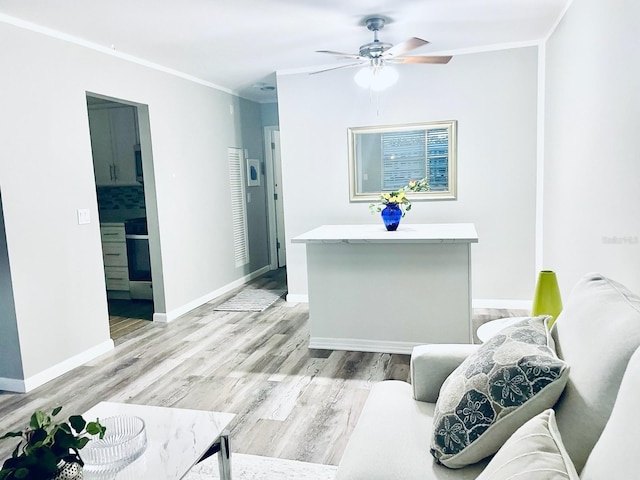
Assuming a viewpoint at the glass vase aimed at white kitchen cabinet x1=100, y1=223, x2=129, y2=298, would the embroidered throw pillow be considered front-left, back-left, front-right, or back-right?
back-left

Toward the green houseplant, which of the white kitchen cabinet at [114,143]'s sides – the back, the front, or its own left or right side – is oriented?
front

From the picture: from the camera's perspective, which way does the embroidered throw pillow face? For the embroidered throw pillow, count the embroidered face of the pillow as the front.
to the viewer's left

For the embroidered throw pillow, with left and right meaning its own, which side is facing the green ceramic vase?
right

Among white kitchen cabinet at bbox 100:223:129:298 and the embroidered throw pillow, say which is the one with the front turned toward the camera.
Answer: the white kitchen cabinet

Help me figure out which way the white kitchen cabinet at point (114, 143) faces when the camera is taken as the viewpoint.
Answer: facing the viewer

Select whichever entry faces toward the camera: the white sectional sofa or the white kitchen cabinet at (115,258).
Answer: the white kitchen cabinet

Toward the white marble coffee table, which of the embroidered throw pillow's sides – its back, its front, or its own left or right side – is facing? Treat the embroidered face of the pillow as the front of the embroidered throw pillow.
front

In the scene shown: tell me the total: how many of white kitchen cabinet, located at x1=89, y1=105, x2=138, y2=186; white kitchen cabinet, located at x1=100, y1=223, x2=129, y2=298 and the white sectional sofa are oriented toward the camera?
2

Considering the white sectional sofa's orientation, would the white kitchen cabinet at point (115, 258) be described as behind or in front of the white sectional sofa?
in front

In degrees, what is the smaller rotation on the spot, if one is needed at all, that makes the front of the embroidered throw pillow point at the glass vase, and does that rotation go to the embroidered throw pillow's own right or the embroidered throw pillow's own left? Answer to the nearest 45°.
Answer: approximately 90° to the embroidered throw pillow's own right

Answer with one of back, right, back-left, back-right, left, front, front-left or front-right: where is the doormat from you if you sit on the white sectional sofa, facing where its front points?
front-right

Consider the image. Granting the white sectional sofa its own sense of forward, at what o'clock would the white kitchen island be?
The white kitchen island is roughly at 2 o'clock from the white sectional sofa.

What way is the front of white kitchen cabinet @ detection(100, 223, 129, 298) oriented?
toward the camera

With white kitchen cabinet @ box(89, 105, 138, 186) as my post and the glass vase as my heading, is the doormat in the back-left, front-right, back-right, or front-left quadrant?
front-left

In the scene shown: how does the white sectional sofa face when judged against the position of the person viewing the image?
facing to the left of the viewer

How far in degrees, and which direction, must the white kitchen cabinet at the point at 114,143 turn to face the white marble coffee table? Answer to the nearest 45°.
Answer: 0° — it already faces it
